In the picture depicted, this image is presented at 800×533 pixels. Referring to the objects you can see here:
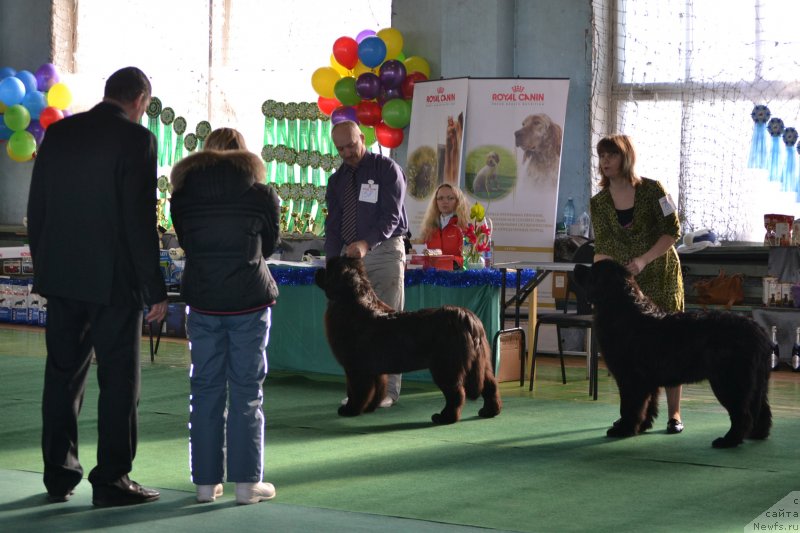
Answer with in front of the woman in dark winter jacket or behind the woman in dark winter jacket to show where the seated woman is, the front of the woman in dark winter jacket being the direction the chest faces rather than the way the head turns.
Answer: in front

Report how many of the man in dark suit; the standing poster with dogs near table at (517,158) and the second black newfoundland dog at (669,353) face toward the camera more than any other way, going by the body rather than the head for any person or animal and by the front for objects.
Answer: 1

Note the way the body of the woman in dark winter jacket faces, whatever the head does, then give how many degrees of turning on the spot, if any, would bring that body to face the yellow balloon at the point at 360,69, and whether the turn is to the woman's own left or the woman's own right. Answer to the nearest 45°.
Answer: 0° — they already face it

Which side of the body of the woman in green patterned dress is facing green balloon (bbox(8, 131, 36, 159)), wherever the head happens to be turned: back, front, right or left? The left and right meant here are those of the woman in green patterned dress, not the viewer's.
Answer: right

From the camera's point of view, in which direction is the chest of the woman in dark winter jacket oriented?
away from the camera

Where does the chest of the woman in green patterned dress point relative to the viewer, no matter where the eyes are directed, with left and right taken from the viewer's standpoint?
facing the viewer and to the left of the viewer

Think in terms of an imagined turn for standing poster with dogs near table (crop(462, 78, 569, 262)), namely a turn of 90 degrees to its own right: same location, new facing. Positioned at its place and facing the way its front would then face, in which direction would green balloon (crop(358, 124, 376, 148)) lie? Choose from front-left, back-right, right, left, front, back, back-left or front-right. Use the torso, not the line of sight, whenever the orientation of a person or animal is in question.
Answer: front-right

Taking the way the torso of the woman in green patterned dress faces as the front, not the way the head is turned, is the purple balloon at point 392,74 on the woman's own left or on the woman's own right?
on the woman's own right

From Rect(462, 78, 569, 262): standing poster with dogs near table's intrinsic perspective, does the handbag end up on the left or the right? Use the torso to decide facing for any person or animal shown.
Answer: on its left

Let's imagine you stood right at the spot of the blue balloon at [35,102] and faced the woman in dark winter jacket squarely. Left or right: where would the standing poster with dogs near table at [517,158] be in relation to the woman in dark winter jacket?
left

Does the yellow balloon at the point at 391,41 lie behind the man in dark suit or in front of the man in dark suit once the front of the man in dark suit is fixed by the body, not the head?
in front

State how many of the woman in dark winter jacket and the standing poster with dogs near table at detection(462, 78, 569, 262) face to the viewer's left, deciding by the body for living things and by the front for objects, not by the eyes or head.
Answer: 0

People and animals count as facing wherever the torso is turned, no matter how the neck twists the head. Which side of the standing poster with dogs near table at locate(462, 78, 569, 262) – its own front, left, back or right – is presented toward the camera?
front

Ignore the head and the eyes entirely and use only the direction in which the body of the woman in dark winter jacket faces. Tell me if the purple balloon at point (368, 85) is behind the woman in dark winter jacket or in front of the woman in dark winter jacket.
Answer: in front

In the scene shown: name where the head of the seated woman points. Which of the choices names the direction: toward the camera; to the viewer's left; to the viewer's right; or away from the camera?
toward the camera

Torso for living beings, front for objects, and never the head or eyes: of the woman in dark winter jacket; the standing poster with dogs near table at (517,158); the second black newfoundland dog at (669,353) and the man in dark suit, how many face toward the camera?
1

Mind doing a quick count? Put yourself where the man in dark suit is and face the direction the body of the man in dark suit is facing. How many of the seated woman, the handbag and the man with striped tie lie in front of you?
3

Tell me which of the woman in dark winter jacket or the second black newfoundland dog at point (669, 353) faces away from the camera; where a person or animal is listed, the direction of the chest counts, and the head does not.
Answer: the woman in dark winter jacket

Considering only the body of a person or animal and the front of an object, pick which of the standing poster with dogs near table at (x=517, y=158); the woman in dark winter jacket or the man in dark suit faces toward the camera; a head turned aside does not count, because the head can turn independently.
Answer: the standing poster with dogs near table

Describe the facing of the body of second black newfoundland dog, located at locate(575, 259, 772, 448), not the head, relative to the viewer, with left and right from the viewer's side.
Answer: facing to the left of the viewer

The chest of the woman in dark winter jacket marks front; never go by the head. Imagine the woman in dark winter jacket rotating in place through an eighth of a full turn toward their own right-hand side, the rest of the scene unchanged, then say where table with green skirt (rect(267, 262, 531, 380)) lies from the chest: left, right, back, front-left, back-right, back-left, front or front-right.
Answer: front-left
